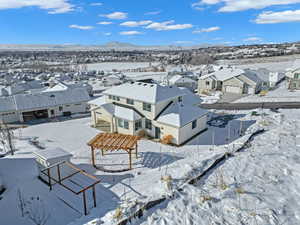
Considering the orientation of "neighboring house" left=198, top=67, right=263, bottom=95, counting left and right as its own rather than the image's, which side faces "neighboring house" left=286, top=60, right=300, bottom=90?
left

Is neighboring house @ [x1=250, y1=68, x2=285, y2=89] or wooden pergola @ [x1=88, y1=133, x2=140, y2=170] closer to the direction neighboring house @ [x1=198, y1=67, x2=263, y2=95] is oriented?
the wooden pergola

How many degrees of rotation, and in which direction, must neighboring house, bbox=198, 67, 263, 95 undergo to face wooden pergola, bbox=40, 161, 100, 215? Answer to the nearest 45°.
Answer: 0° — it already faces it

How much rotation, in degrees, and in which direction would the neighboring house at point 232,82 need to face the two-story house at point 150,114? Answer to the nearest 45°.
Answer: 0° — it already faces it

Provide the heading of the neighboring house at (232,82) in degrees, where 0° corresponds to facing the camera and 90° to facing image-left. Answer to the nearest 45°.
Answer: approximately 0°

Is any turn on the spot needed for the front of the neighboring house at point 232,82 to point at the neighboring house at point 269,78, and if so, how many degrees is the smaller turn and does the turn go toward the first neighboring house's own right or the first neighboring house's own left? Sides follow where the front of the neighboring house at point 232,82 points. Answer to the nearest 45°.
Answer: approximately 135° to the first neighboring house's own left
